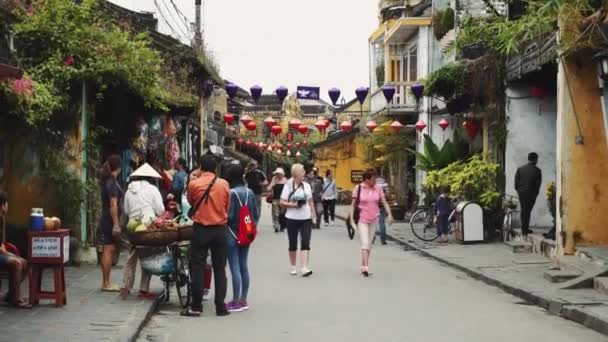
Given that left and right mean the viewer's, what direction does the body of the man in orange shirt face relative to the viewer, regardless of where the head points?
facing away from the viewer

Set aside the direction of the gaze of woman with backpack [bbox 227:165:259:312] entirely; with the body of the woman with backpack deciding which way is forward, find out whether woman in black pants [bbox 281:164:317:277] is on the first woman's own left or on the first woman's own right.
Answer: on the first woman's own right

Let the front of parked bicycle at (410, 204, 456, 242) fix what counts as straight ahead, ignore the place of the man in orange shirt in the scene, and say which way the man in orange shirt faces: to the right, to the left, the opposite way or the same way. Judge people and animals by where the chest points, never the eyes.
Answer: to the right

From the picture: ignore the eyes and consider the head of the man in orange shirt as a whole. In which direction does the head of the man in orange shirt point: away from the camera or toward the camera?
away from the camera

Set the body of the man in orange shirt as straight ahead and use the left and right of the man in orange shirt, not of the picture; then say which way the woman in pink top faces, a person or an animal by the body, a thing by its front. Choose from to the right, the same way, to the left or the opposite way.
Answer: the opposite way

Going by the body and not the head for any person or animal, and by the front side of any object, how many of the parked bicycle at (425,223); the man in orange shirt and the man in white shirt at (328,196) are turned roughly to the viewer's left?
1

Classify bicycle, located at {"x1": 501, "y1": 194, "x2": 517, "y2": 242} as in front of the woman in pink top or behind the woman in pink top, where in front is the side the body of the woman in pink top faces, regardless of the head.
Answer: behind

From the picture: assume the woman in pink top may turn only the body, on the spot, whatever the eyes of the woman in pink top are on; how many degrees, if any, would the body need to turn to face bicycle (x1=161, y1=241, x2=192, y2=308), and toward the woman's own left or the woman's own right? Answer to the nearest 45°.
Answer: approximately 45° to the woman's own right

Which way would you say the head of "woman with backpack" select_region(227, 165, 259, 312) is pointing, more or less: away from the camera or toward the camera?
away from the camera

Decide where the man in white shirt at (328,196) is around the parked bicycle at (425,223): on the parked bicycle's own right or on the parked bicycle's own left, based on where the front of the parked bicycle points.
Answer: on the parked bicycle's own right

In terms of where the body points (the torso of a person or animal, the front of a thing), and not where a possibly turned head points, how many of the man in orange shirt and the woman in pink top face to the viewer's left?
0

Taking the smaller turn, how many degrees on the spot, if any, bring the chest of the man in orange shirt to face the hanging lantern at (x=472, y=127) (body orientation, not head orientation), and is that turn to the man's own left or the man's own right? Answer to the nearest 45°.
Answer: approximately 45° to the man's own right
